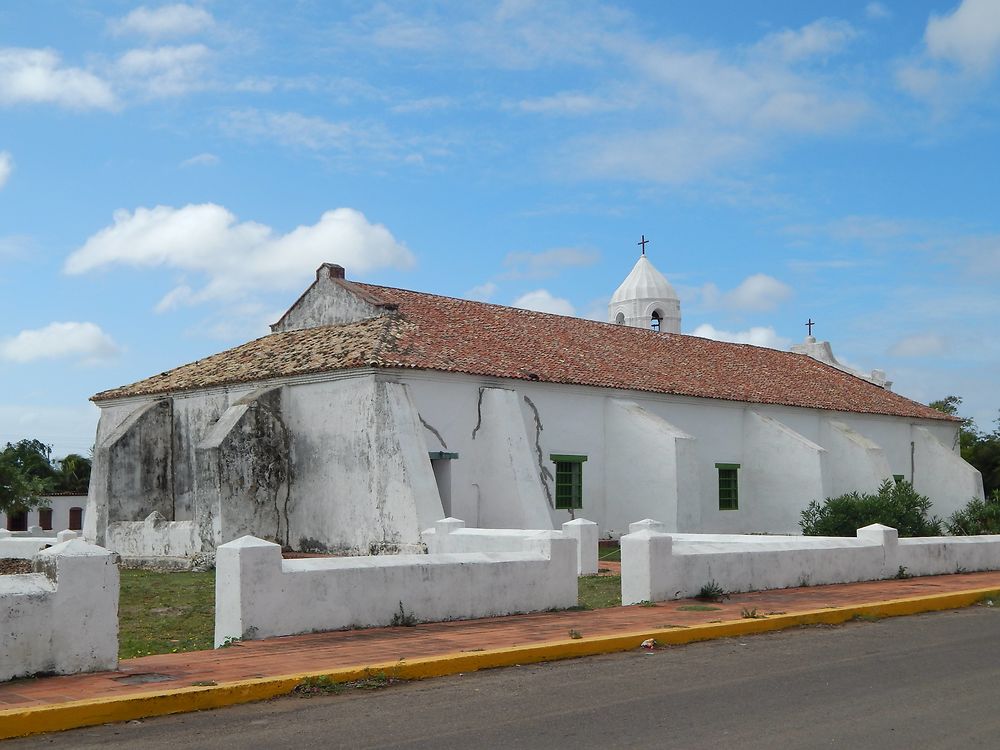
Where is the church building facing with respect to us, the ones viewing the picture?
facing away from the viewer and to the right of the viewer

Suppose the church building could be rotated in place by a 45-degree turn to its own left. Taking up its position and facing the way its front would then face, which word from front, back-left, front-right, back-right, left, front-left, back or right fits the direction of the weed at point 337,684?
back

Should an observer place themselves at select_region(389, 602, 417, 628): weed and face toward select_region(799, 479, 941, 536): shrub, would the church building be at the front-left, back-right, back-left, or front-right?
front-left

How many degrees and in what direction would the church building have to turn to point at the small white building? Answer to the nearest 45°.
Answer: approximately 90° to its left

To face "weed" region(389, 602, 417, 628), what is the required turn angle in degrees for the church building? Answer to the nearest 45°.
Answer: approximately 135° to its right

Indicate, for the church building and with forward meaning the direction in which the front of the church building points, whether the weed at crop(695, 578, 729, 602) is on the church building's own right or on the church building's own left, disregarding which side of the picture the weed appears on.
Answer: on the church building's own right
